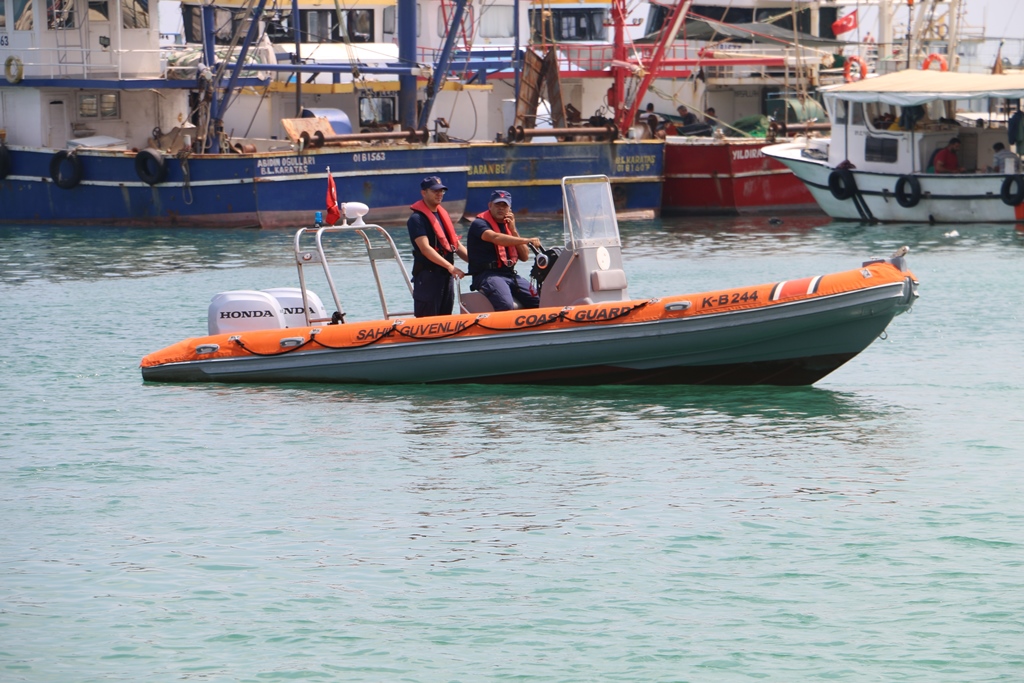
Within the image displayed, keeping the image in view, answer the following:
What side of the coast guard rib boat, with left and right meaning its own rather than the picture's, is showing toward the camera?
right

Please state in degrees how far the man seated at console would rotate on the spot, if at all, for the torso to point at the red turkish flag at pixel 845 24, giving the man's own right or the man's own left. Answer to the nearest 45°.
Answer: approximately 135° to the man's own left

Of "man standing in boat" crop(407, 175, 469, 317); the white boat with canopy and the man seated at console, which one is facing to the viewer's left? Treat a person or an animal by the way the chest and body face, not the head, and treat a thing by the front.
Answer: the white boat with canopy

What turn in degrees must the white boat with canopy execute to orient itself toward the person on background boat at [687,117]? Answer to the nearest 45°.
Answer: approximately 45° to its right

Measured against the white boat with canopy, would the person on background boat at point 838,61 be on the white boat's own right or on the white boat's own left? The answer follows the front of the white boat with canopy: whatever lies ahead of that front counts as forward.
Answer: on the white boat's own right

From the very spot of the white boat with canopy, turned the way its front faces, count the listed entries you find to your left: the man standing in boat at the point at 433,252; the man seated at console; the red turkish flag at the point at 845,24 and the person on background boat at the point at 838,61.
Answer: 2

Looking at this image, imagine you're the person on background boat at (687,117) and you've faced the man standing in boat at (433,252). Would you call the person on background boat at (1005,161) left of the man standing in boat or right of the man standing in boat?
left

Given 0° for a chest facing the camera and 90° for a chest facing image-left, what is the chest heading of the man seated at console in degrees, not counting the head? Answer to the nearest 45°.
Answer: approximately 315°

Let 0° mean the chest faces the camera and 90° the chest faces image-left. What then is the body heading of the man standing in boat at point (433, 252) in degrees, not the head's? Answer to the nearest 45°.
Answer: approximately 315°

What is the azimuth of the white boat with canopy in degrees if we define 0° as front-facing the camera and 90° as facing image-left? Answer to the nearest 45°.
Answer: approximately 90°

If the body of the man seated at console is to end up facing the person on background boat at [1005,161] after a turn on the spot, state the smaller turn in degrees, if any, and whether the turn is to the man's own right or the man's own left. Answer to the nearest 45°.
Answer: approximately 90° to the man's own left
